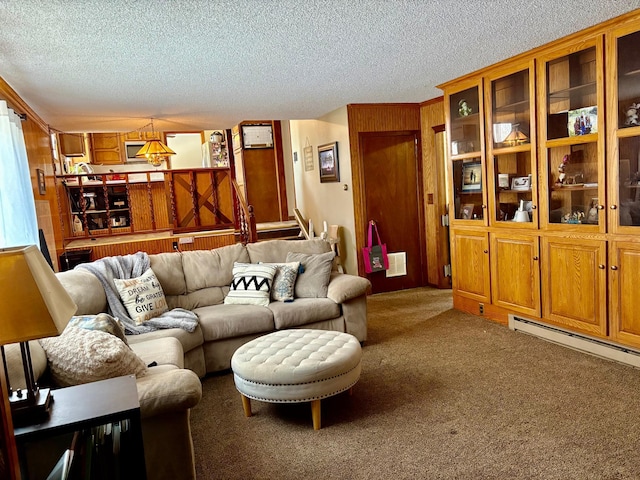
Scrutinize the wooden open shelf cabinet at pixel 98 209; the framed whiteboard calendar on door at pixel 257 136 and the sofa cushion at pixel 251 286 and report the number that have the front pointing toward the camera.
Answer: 3

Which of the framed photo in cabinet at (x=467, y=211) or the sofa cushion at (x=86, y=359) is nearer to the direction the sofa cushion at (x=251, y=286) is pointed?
the sofa cushion

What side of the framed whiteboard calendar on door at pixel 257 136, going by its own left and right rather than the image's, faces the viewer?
front

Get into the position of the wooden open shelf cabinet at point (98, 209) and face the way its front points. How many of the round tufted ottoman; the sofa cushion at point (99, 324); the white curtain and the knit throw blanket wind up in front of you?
4

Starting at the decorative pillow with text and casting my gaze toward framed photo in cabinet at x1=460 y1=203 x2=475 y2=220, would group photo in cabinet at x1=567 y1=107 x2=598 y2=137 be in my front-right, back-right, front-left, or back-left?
front-right

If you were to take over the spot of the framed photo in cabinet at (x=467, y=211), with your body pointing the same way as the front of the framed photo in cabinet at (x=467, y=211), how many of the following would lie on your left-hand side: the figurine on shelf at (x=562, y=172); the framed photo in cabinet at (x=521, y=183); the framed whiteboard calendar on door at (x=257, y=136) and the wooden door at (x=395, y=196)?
2

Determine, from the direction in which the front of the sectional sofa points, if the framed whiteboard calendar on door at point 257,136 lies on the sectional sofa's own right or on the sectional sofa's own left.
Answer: on the sectional sofa's own left

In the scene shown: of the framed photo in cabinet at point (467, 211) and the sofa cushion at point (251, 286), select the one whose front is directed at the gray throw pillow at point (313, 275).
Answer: the framed photo in cabinet

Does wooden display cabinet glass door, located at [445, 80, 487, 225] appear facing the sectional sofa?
yes

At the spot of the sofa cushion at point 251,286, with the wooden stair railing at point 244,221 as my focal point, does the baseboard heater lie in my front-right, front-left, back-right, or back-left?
back-right

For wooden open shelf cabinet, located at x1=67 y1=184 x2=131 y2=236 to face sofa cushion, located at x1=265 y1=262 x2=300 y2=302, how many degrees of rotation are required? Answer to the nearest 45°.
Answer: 0° — it already faces it

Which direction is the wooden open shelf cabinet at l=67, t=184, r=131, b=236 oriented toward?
toward the camera

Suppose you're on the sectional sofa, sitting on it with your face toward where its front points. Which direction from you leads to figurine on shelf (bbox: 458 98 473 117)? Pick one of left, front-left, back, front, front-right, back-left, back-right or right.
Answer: front-left

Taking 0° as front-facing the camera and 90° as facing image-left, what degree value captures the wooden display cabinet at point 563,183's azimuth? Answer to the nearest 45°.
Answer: approximately 45°

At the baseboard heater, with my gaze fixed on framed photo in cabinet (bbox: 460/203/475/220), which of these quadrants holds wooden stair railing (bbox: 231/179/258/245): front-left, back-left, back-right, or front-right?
front-left

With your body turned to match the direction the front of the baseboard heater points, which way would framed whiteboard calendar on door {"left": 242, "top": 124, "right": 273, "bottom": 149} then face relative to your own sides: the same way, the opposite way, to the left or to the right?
to the left

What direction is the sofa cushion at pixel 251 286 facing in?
toward the camera

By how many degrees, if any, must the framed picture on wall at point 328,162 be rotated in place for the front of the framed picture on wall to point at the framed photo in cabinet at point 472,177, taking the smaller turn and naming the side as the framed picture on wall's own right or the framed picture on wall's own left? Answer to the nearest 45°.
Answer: approximately 90° to the framed picture on wall's own left

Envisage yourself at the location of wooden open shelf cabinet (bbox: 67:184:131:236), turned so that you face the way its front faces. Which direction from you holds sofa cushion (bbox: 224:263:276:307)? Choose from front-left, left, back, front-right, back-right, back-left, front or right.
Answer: front

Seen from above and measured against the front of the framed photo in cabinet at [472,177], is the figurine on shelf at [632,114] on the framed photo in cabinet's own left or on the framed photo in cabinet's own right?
on the framed photo in cabinet's own left

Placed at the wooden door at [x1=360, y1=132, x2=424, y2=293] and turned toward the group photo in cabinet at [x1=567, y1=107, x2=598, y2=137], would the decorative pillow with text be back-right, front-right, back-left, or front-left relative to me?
front-right
